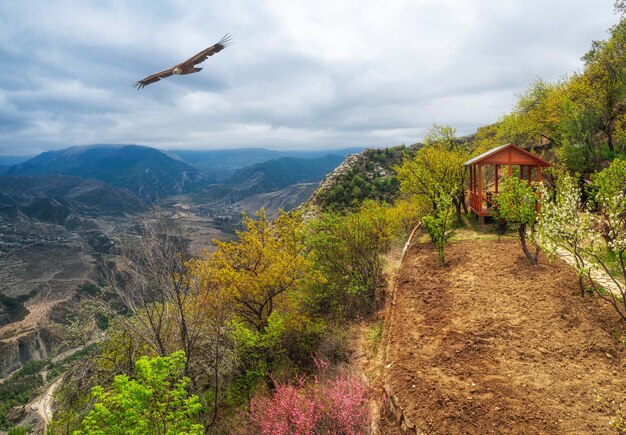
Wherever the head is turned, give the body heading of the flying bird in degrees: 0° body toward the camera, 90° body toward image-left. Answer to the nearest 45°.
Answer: approximately 45°

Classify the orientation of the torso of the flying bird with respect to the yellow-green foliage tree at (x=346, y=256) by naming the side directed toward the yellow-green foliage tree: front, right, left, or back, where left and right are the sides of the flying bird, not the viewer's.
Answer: back
